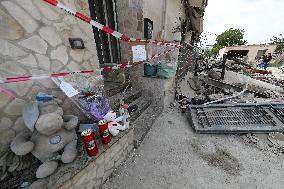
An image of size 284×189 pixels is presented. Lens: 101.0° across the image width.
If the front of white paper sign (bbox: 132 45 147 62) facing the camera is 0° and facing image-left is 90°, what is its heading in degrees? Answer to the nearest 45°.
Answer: approximately 0°

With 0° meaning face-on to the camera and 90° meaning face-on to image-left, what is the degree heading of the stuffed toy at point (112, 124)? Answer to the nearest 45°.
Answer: approximately 315°

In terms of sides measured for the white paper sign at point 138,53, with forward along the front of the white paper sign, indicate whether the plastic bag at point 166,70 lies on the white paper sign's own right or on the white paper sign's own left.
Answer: on the white paper sign's own left

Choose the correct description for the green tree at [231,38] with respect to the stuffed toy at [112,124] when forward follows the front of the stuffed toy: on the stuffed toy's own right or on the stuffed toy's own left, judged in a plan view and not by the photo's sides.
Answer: on the stuffed toy's own left

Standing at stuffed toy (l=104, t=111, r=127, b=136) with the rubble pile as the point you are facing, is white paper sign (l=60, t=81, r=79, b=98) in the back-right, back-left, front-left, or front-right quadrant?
back-left

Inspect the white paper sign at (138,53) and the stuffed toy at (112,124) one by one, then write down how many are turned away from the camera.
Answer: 0

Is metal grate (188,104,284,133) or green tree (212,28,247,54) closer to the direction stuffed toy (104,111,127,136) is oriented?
the metal grate

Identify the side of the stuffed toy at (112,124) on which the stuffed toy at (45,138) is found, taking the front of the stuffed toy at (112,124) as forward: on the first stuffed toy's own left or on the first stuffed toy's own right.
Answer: on the first stuffed toy's own right

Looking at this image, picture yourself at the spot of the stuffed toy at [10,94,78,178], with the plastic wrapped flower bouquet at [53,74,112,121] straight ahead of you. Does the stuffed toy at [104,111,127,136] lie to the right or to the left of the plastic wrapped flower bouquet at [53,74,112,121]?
right

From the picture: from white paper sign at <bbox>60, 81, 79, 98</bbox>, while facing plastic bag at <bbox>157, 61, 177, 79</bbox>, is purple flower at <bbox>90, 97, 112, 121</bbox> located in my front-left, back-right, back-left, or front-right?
front-right

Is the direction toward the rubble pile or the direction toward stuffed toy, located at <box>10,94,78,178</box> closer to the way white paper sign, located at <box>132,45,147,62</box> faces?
the stuffed toy
